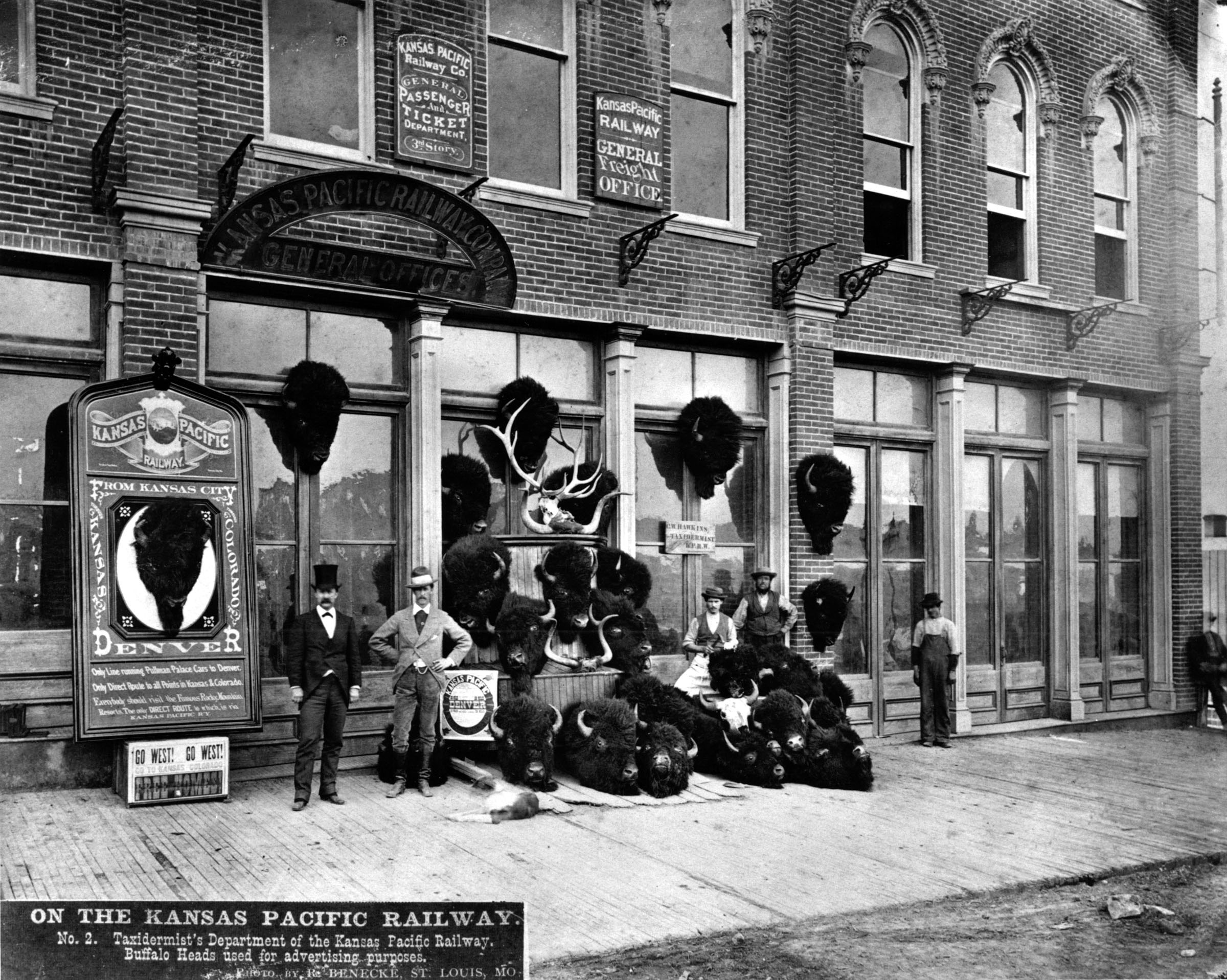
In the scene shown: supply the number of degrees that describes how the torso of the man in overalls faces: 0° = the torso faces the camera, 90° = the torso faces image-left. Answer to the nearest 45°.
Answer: approximately 0°

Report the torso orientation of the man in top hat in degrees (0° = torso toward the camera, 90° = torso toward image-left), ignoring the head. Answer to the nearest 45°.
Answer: approximately 0°

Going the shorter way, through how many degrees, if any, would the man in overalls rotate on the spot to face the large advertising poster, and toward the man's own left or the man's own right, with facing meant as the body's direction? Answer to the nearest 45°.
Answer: approximately 45° to the man's own right
